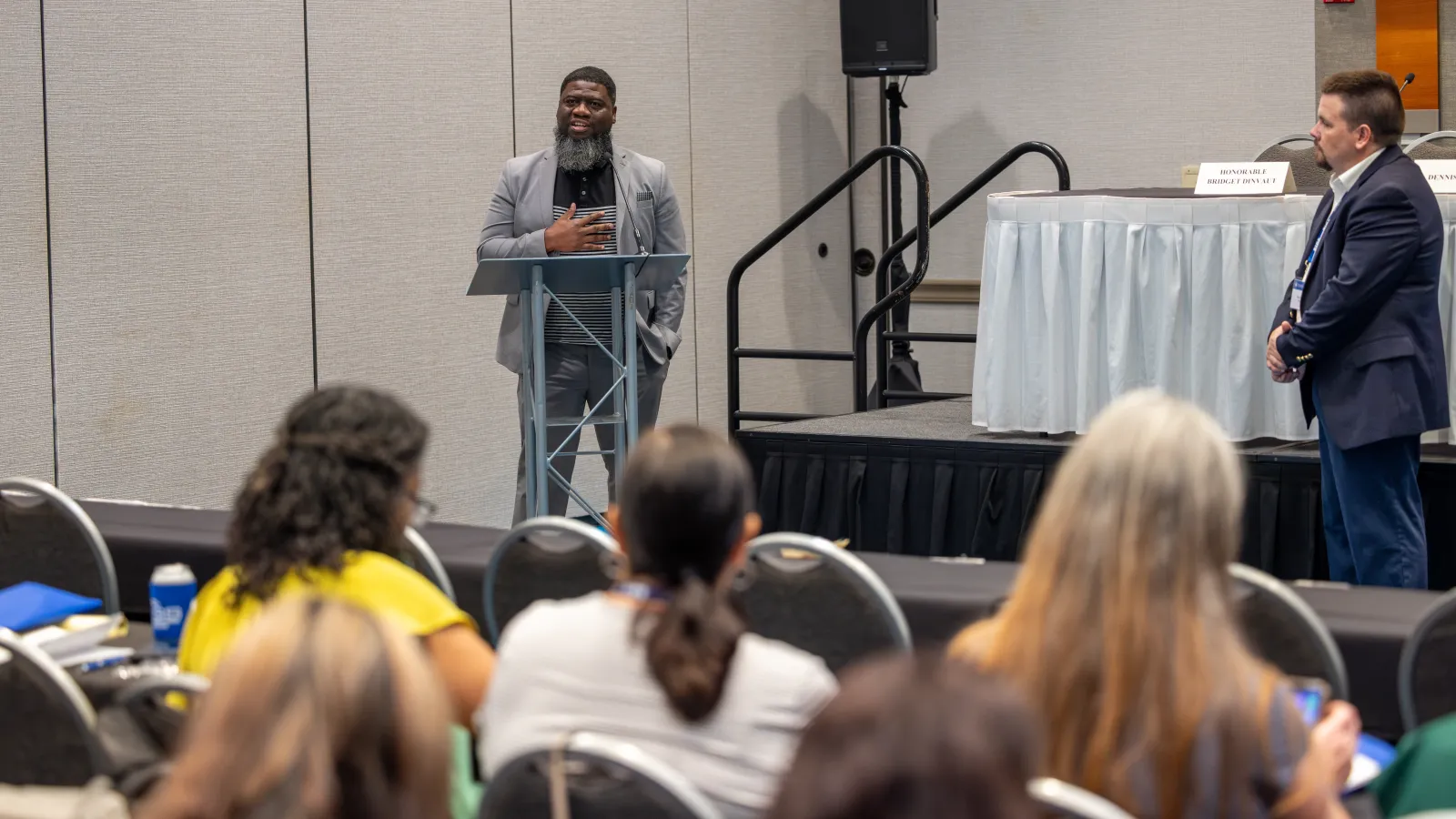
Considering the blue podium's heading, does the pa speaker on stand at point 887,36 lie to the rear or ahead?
to the rear

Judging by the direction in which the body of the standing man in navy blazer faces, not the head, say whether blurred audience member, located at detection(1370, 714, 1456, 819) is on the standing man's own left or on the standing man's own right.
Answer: on the standing man's own left

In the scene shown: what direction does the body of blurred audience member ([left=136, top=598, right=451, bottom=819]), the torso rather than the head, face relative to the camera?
away from the camera

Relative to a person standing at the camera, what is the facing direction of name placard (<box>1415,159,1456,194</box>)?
facing the viewer

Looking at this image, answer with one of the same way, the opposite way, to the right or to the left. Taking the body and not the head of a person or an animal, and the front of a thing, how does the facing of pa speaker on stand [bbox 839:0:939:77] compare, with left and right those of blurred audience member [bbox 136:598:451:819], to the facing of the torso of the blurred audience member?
the opposite way

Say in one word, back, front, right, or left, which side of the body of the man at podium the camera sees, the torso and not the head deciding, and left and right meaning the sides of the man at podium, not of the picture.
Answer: front

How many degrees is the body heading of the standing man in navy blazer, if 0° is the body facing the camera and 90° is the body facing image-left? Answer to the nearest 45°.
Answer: approximately 90°

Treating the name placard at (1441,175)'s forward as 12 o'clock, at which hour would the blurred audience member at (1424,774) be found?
The blurred audience member is roughly at 12 o'clock from the name placard.

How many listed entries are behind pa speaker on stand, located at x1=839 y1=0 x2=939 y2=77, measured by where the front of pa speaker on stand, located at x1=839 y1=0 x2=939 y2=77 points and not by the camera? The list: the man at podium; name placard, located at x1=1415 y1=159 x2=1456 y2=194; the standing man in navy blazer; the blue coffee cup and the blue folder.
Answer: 0

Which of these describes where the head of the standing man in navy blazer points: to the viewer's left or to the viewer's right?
to the viewer's left

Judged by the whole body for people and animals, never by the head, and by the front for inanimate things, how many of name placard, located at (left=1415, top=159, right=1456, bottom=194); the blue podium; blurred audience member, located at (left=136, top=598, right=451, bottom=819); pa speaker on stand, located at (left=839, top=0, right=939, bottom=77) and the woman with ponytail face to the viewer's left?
0

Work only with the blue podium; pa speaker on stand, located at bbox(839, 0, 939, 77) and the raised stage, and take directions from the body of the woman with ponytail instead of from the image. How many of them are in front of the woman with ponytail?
3

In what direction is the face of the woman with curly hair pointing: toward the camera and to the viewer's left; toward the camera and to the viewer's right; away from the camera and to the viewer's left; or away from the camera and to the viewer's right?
away from the camera and to the viewer's right

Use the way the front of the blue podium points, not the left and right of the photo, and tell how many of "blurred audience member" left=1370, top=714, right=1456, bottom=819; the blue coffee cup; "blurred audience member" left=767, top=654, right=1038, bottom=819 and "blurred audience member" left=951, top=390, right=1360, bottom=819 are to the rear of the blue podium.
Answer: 0

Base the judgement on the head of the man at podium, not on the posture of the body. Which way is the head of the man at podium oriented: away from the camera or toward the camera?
toward the camera

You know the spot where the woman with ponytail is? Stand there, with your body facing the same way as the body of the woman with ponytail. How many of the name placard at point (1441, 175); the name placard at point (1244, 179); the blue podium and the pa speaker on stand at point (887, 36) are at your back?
0

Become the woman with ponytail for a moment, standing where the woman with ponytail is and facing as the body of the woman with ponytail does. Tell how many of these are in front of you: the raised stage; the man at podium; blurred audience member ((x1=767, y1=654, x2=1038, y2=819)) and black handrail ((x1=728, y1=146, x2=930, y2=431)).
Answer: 3
